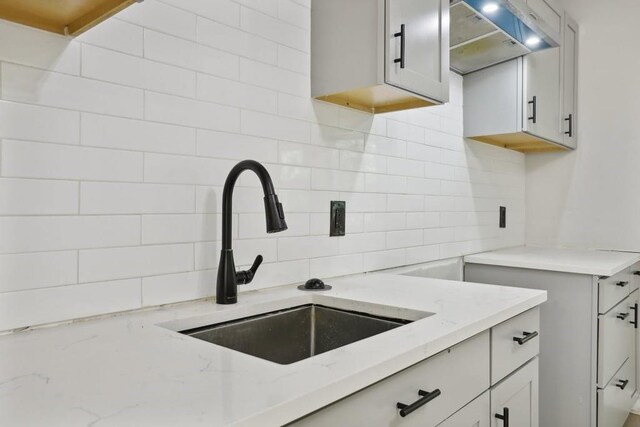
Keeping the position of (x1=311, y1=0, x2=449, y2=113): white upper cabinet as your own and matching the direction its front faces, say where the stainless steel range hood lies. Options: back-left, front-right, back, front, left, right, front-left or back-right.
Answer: left

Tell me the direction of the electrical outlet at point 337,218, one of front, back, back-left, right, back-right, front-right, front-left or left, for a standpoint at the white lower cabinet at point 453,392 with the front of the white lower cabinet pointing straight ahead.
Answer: back

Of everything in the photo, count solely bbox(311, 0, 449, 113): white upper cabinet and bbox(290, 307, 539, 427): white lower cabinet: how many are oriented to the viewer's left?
0

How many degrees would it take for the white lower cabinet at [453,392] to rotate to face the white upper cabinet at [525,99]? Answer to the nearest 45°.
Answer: approximately 135° to its left

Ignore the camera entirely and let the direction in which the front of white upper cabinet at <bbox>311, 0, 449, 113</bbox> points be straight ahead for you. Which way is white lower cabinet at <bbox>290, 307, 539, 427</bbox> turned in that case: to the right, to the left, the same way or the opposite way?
the same way
